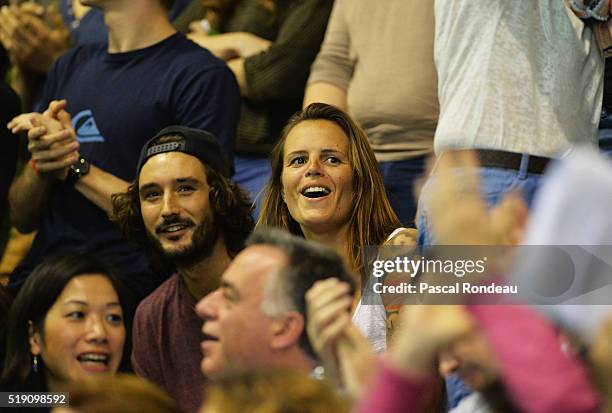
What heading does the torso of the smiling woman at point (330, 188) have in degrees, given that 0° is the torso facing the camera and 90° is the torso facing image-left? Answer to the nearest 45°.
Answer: approximately 45°

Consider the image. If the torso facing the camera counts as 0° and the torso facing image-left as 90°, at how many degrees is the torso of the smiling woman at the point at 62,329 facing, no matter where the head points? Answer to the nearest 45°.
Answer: approximately 315°

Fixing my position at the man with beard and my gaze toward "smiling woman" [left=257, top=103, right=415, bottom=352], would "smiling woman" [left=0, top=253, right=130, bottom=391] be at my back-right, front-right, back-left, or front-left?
back-right

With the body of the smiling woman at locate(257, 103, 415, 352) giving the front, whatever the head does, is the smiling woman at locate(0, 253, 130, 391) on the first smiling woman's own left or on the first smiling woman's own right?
on the first smiling woman's own right

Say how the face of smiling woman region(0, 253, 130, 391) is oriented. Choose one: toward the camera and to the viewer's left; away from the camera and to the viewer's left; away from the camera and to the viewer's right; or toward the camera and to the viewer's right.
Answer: toward the camera and to the viewer's right
